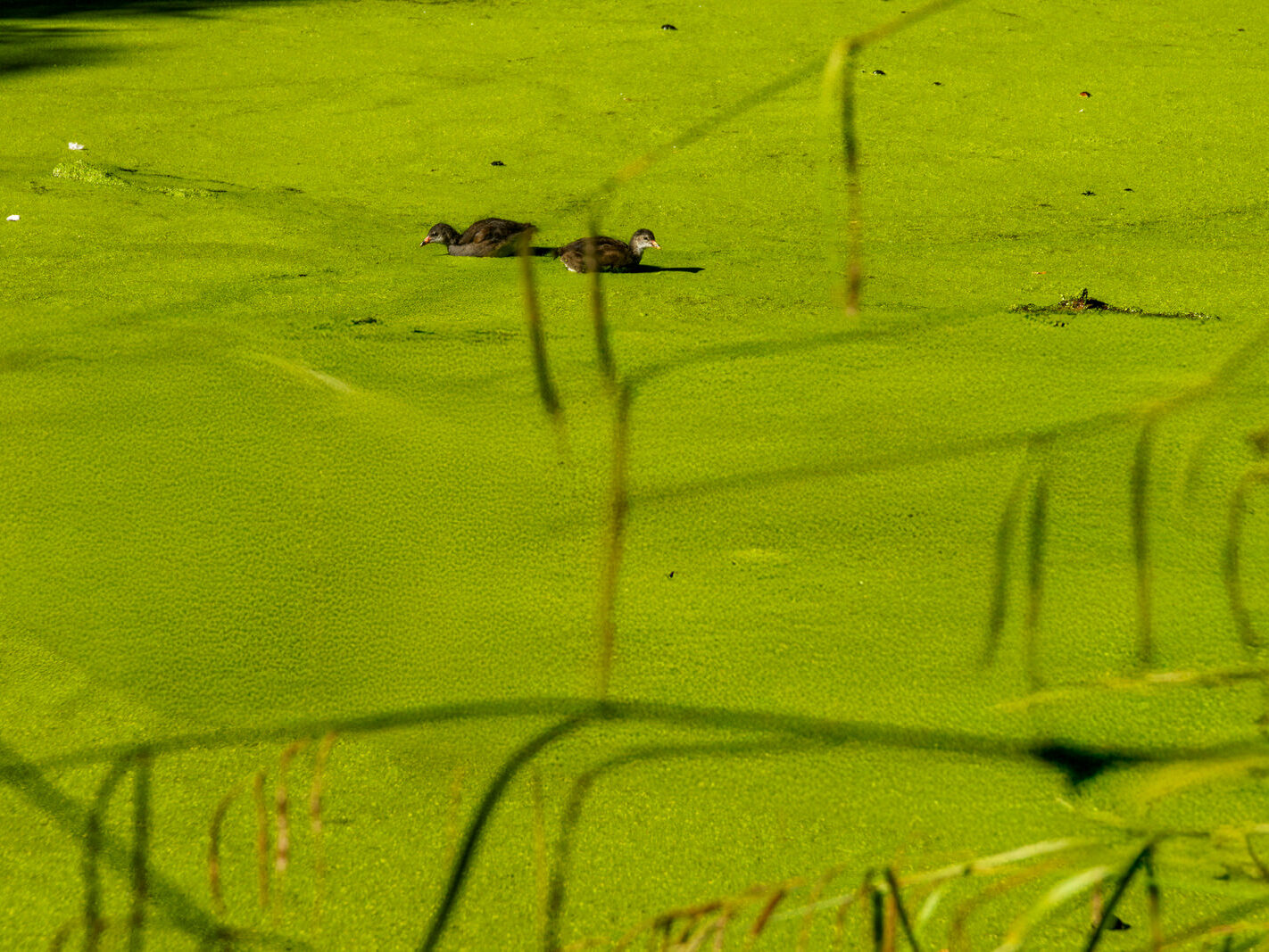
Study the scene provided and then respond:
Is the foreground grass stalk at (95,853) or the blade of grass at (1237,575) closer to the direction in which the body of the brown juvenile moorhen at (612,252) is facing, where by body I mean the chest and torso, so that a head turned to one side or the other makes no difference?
the blade of grass

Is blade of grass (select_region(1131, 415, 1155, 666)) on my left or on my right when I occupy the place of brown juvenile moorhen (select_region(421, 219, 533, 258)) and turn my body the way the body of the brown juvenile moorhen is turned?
on my left

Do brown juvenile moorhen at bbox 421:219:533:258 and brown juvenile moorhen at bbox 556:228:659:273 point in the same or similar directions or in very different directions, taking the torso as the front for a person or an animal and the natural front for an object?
very different directions

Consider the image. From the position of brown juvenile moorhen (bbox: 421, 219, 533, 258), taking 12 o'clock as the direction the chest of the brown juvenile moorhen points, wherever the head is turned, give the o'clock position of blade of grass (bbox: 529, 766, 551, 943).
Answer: The blade of grass is roughly at 9 o'clock from the brown juvenile moorhen.

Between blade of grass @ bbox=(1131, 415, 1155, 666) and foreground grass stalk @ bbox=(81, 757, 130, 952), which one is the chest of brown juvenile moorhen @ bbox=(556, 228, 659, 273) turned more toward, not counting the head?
the blade of grass

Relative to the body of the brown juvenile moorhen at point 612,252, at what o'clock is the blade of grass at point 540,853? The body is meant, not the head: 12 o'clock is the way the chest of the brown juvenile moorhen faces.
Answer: The blade of grass is roughly at 3 o'clock from the brown juvenile moorhen.

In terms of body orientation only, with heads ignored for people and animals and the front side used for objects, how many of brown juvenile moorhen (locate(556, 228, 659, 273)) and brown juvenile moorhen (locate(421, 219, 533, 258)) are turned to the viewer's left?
1

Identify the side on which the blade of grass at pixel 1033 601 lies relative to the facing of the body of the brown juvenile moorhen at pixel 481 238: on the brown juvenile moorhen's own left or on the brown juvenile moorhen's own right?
on the brown juvenile moorhen's own left

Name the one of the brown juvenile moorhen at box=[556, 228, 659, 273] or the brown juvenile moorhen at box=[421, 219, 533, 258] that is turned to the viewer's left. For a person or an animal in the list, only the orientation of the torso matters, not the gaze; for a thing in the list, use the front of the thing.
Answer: the brown juvenile moorhen at box=[421, 219, 533, 258]

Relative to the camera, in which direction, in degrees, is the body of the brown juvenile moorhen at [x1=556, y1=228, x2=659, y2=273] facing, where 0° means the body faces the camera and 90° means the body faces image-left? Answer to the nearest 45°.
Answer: approximately 270°

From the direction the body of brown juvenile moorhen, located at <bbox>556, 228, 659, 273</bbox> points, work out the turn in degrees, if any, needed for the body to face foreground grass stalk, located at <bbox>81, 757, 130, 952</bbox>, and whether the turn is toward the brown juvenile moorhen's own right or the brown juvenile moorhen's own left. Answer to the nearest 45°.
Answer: approximately 90° to the brown juvenile moorhen's own right

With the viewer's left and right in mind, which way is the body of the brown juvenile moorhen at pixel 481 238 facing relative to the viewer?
facing to the left of the viewer
